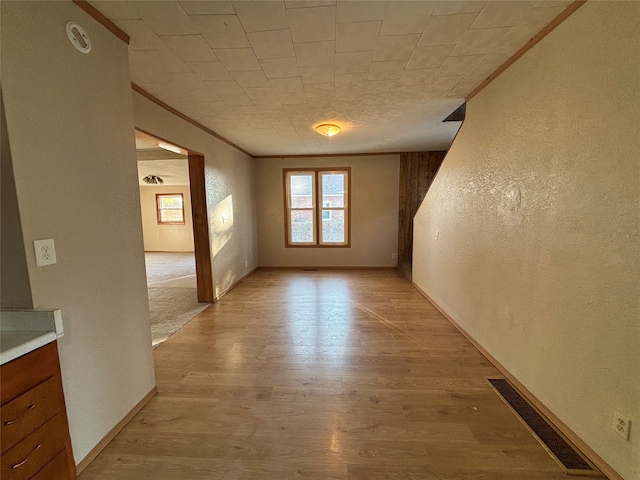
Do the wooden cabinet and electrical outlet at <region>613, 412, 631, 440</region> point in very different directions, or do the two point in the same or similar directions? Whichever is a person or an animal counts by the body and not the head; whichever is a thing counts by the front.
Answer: very different directions

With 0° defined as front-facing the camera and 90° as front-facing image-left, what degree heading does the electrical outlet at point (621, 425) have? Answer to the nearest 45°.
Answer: approximately 45°

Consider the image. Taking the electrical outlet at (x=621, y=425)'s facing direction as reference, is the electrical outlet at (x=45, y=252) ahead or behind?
ahead

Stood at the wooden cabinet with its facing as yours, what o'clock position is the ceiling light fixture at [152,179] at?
The ceiling light fixture is roughly at 8 o'clock from the wooden cabinet.

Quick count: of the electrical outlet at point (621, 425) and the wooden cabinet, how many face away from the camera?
0

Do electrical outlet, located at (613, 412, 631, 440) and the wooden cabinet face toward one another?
yes

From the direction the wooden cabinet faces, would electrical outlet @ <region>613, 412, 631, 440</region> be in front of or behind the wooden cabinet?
in front

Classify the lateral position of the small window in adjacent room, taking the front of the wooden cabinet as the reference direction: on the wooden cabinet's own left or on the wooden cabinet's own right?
on the wooden cabinet's own left

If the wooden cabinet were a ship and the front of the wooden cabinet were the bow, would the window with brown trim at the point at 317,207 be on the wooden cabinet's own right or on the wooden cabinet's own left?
on the wooden cabinet's own left

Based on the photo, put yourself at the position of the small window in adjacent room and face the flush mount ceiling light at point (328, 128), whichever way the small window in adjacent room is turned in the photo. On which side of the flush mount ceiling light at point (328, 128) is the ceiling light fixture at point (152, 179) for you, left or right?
right

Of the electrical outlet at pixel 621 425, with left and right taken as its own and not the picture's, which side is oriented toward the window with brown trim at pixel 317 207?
right
